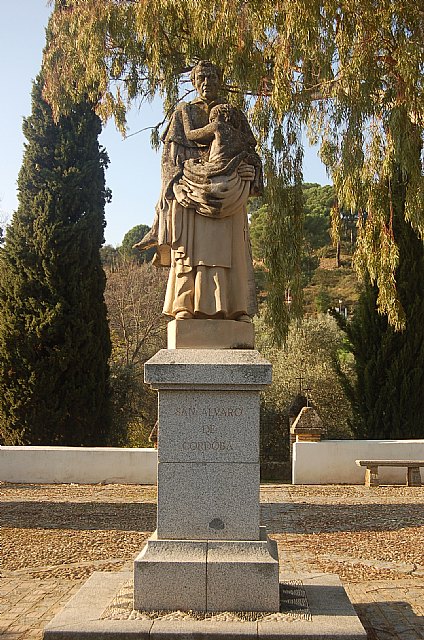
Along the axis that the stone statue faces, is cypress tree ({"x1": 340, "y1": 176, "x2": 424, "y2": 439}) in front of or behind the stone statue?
behind

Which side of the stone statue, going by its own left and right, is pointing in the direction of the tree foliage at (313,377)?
back

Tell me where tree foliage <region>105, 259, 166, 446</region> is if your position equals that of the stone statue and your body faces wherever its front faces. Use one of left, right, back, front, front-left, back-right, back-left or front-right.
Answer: back

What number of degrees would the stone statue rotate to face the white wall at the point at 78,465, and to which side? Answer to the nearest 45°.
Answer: approximately 180°

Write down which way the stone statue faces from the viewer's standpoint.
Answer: facing the viewer

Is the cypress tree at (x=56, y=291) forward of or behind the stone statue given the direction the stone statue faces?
behind

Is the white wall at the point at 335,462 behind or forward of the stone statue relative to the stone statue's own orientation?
behind

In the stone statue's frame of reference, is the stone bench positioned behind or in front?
behind
